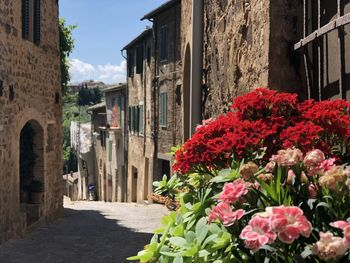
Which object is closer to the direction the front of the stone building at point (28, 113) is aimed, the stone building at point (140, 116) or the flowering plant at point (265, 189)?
the flowering plant

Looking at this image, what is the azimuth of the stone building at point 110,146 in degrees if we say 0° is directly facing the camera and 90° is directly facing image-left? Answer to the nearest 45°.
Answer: approximately 45°

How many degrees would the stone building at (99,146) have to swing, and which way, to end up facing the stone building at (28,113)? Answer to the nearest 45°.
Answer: approximately 90° to its left

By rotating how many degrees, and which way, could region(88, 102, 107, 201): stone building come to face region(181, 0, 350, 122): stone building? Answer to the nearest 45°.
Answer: approximately 90° to its left

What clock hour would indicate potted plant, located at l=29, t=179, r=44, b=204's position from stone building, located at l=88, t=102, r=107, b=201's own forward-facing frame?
The potted plant is roughly at 9 o'clock from the stone building.

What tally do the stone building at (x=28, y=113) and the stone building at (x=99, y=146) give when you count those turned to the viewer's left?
1

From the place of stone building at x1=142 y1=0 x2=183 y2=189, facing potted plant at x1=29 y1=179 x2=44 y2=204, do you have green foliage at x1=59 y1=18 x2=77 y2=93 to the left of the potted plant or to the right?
right

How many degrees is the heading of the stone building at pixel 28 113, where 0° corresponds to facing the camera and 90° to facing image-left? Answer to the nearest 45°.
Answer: approximately 315°

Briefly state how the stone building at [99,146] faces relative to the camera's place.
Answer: facing to the left of the viewer

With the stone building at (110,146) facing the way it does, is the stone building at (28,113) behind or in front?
in front

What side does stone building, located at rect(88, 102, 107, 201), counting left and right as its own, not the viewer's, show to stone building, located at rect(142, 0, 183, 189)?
left

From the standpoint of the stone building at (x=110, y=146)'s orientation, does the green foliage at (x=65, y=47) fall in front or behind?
in front

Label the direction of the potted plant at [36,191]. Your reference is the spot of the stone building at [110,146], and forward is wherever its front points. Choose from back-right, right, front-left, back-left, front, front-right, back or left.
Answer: front-left
